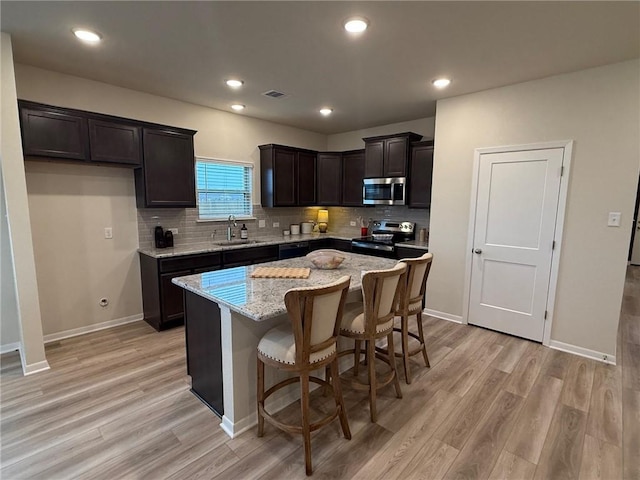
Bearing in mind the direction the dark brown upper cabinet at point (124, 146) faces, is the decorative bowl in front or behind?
in front

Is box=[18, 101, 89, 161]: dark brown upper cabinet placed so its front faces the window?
no

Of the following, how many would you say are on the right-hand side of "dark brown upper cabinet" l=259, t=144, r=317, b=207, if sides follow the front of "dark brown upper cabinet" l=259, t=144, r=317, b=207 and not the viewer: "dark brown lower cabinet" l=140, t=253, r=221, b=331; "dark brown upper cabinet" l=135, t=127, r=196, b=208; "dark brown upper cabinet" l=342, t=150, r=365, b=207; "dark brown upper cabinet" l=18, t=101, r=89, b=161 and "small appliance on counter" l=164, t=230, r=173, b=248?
4

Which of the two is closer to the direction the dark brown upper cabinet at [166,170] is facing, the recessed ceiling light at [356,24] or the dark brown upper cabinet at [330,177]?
the recessed ceiling light

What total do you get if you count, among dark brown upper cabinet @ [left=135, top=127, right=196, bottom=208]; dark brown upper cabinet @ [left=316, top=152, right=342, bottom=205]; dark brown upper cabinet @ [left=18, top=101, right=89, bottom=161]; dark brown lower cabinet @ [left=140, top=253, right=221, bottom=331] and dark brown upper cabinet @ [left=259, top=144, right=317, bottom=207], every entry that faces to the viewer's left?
0

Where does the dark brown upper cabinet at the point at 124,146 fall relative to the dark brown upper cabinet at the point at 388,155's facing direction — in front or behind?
in front

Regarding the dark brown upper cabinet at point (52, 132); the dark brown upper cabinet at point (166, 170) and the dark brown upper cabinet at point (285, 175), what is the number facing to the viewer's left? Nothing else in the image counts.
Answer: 0

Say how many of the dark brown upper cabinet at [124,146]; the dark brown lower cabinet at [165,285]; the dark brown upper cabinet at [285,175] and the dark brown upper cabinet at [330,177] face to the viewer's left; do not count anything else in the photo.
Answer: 0

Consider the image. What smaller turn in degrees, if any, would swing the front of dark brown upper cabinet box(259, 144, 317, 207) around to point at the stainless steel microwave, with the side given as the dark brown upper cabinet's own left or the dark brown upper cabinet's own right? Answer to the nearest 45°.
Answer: approximately 45° to the dark brown upper cabinet's own left

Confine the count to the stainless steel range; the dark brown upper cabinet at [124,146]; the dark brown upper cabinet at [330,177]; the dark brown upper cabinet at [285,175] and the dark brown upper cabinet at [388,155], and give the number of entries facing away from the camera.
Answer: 0

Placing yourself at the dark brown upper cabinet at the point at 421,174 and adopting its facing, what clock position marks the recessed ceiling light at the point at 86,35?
The recessed ceiling light is roughly at 12 o'clock from the dark brown upper cabinet.

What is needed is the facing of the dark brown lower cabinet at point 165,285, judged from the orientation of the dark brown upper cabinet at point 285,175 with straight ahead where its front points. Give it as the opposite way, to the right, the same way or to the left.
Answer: the same way

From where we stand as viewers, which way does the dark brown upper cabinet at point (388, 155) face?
facing the viewer and to the left of the viewer

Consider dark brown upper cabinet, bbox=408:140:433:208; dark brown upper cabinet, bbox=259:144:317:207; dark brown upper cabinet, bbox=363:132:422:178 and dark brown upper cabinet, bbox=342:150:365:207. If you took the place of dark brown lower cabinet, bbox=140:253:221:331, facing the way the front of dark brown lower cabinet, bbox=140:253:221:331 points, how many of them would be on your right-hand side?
0

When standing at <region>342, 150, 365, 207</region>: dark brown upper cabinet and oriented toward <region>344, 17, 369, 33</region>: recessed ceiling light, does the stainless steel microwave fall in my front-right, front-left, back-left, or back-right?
front-left

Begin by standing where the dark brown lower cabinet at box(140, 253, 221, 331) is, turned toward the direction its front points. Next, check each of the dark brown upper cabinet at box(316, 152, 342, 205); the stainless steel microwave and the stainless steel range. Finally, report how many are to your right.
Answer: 0
